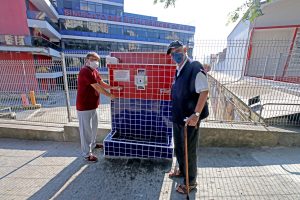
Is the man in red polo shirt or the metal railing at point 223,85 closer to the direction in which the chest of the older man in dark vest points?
the man in red polo shirt

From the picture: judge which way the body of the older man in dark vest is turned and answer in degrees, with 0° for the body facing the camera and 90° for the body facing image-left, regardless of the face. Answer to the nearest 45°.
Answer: approximately 45°

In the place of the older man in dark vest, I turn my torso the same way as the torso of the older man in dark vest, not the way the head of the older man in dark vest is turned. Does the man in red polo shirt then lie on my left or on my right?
on my right
